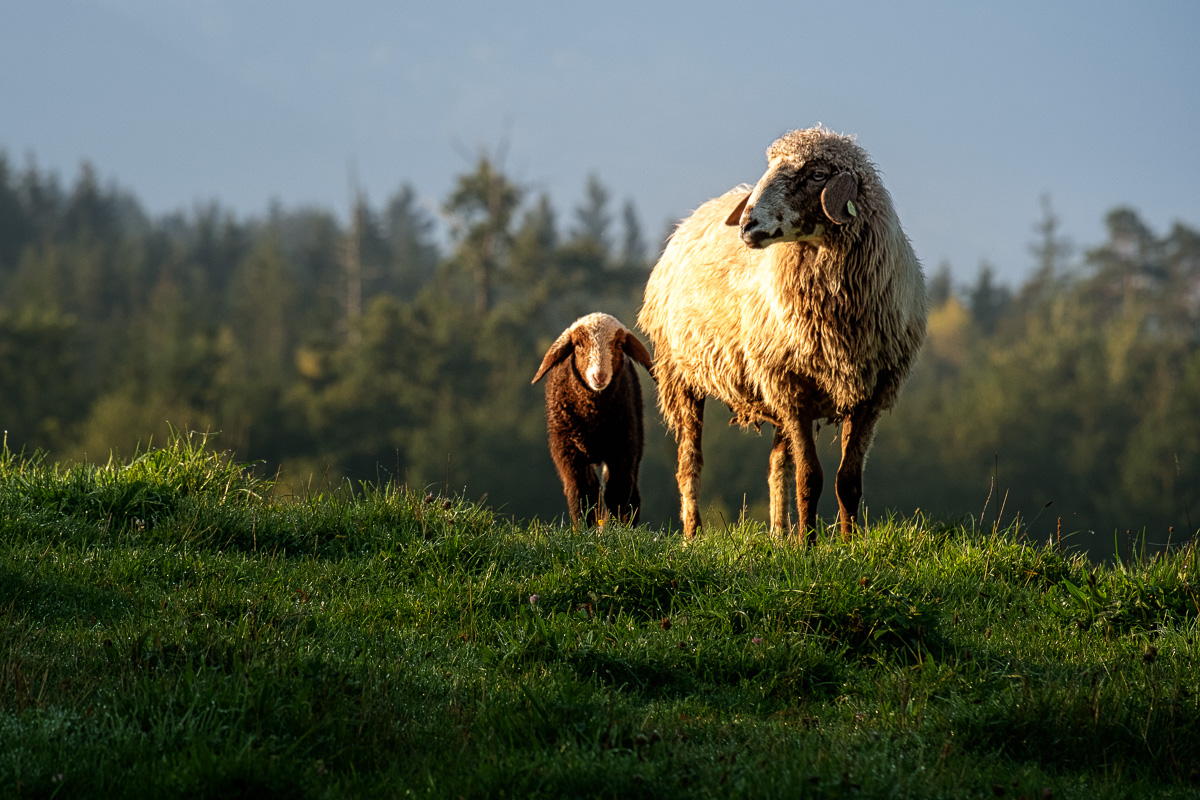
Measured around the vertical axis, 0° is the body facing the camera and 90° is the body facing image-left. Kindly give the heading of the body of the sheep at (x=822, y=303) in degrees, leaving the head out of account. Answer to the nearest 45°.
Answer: approximately 315°

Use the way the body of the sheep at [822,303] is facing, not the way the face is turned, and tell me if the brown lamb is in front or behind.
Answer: behind

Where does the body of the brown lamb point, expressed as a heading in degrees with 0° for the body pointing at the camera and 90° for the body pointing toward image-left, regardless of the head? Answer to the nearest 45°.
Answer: approximately 0°

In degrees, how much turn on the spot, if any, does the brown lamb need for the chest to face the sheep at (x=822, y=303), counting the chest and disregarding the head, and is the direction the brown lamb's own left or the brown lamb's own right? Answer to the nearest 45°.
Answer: approximately 45° to the brown lamb's own left
